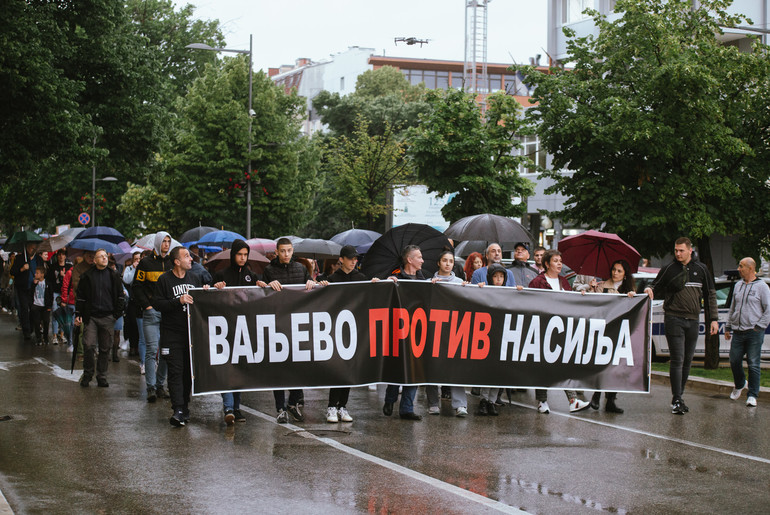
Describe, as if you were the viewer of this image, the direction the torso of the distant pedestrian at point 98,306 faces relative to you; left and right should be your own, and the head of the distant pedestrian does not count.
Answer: facing the viewer

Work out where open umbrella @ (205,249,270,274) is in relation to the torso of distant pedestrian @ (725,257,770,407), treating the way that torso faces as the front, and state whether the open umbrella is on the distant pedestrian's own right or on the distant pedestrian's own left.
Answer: on the distant pedestrian's own right

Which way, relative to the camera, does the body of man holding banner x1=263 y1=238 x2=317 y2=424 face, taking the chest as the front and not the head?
toward the camera

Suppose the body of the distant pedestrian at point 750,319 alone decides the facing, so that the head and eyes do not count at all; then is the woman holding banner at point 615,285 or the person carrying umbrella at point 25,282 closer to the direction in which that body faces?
the woman holding banner

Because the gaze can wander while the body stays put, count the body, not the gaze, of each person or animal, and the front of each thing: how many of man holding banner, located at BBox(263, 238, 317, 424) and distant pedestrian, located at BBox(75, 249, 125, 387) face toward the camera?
2

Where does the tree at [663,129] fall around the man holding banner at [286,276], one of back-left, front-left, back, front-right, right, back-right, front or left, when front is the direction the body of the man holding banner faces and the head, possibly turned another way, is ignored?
back-left

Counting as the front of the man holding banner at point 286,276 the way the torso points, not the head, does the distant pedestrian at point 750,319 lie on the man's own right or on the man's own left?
on the man's own left

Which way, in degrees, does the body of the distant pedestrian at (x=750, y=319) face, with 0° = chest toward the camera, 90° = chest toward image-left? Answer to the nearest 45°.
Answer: approximately 45°
